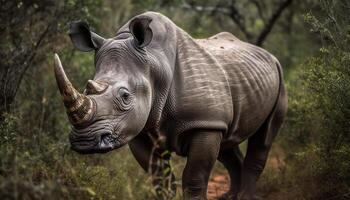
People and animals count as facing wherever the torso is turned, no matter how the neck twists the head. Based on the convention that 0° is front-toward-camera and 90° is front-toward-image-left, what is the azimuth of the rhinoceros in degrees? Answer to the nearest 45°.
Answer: approximately 45°
